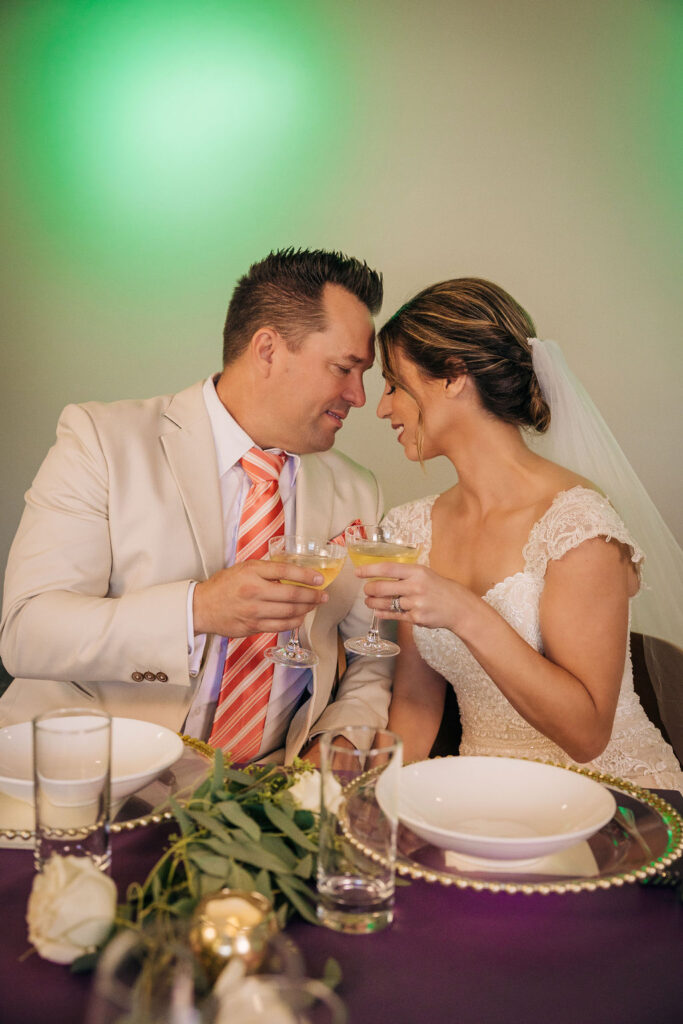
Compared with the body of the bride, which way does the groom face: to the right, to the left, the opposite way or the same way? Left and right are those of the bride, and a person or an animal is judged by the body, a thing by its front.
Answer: to the left

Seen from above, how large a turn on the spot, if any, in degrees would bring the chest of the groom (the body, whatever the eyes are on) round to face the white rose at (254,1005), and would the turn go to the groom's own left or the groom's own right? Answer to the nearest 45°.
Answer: approximately 45° to the groom's own right

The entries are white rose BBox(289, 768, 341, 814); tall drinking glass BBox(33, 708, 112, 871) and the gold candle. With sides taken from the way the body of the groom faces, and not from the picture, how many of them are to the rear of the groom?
0

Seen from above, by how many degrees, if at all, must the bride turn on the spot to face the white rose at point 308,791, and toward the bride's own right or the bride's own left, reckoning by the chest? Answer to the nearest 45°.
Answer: approximately 45° to the bride's own left

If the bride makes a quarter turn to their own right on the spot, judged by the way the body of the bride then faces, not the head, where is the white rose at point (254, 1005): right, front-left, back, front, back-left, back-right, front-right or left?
back-left

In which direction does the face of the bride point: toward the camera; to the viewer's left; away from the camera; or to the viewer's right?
to the viewer's left

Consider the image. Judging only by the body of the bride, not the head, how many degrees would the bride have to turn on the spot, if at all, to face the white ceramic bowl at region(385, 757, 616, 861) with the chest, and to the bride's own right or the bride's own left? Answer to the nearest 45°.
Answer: approximately 45° to the bride's own left

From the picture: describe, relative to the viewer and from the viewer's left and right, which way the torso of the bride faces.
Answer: facing the viewer and to the left of the viewer

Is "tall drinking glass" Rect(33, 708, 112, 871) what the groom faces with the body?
no

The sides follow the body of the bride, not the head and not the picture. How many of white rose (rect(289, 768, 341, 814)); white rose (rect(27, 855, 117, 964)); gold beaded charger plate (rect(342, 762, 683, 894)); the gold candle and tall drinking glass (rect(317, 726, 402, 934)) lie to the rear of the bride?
0

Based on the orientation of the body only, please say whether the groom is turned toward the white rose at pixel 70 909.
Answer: no

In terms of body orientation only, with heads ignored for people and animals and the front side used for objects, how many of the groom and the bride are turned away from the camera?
0

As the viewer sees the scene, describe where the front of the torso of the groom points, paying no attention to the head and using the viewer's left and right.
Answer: facing the viewer and to the right of the viewer
